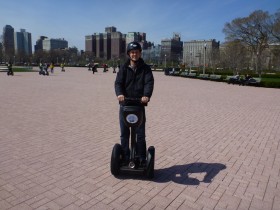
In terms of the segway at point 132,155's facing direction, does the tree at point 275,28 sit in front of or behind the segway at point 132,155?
behind

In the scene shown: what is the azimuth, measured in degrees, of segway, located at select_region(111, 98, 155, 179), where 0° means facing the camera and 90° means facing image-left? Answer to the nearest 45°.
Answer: approximately 0°

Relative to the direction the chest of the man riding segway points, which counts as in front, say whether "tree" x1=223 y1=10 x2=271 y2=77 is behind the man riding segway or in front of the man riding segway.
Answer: behind
